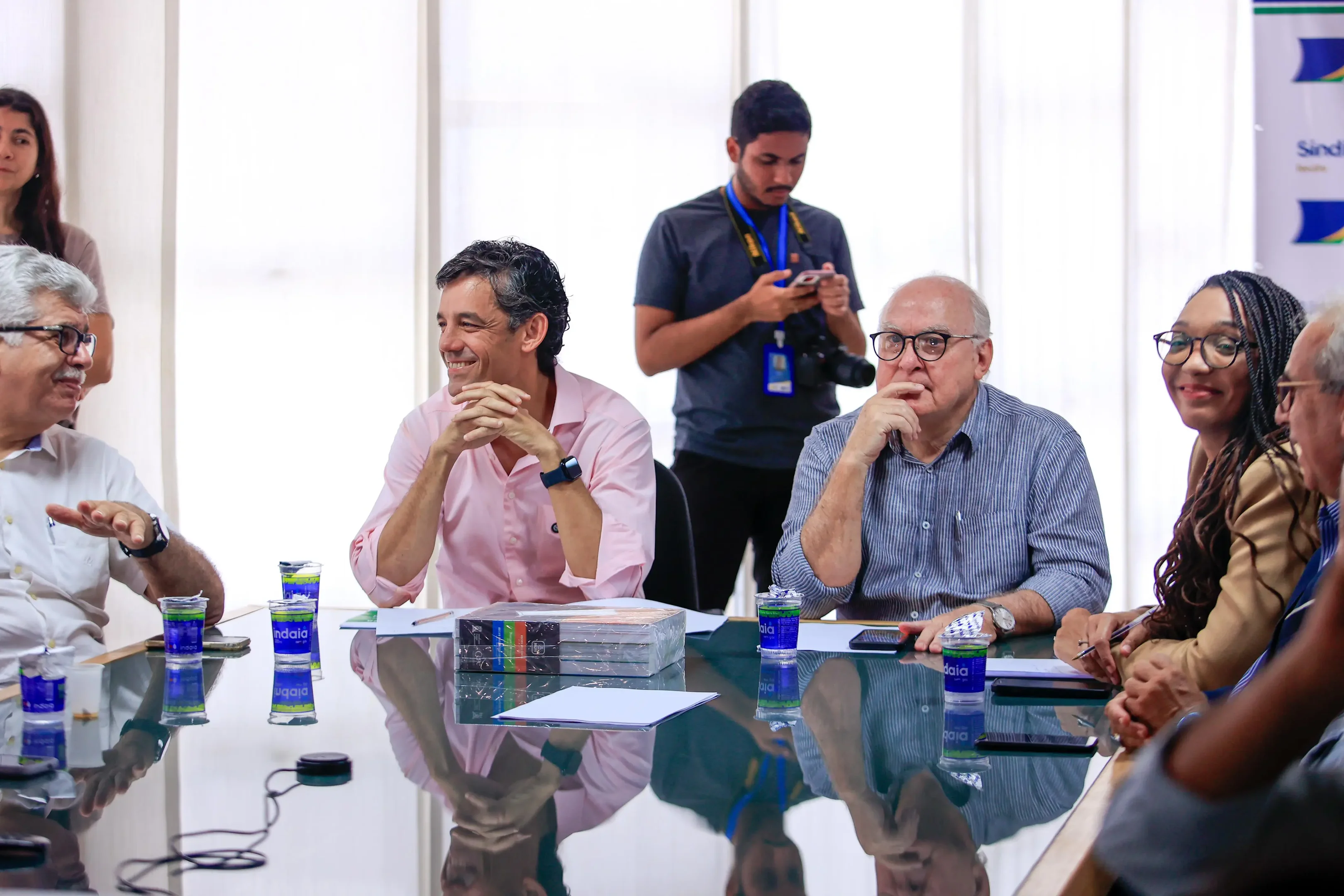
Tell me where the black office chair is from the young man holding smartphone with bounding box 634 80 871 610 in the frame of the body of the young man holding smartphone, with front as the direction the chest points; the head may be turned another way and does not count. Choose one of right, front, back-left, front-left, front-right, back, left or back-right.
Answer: front-right

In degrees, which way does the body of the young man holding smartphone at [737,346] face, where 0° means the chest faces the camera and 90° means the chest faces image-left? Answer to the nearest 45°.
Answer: approximately 315°

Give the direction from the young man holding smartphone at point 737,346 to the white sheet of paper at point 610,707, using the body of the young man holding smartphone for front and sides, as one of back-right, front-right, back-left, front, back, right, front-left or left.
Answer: front-right

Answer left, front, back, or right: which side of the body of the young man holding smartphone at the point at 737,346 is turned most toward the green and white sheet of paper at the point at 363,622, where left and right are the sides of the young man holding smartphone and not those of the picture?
right

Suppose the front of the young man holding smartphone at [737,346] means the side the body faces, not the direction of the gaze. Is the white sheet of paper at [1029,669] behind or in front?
in front

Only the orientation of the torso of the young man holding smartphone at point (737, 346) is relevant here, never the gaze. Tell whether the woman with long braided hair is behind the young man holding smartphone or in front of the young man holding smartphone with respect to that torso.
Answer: in front

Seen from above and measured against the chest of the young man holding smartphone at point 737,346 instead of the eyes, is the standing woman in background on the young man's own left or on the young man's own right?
on the young man's own right

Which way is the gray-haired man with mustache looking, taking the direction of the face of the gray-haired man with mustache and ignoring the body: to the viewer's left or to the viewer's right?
to the viewer's right
